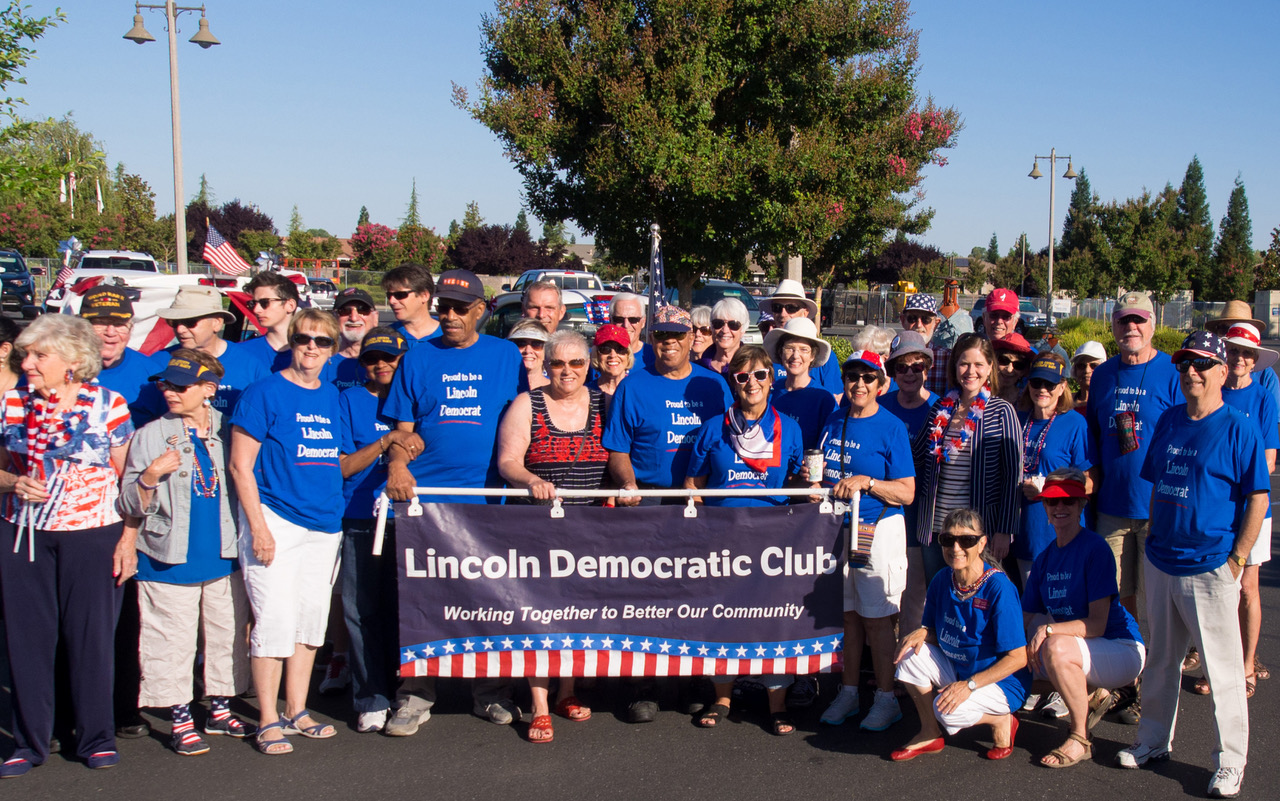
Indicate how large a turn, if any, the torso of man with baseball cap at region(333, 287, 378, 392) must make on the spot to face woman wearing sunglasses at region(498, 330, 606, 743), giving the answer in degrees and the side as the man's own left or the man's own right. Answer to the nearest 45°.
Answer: approximately 45° to the man's own left

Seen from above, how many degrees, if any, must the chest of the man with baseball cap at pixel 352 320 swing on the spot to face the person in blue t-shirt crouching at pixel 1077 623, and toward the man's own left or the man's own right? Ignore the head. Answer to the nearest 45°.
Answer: approximately 45° to the man's own left

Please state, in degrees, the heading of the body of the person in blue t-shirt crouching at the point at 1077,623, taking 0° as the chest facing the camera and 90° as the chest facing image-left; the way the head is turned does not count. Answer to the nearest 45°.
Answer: approximately 45°

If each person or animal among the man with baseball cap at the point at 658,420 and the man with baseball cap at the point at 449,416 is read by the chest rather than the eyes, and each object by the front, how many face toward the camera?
2

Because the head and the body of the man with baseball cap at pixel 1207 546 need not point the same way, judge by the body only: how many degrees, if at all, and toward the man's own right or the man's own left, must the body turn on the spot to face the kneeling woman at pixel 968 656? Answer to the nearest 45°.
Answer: approximately 45° to the man's own right

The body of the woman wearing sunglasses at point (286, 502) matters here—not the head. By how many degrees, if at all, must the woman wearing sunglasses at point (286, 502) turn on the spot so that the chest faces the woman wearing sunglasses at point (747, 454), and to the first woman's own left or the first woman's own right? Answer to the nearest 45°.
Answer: approximately 45° to the first woman's own left

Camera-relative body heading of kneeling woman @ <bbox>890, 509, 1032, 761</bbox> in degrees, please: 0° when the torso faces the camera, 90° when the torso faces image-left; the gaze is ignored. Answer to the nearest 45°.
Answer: approximately 45°

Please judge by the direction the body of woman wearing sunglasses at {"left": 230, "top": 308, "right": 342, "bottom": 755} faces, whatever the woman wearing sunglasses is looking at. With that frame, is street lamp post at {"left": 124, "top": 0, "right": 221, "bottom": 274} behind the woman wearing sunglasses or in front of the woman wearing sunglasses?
behind

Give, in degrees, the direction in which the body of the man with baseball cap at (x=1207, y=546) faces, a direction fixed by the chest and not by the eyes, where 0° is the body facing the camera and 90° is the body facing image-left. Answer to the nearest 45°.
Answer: approximately 45°

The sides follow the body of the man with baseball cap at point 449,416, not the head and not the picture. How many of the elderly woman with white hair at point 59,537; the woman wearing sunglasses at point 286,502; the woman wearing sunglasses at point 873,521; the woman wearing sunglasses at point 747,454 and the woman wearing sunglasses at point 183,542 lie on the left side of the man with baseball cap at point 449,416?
2

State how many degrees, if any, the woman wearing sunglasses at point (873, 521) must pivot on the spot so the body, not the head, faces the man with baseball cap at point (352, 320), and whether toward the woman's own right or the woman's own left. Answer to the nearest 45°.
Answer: approximately 45° to the woman's own right
